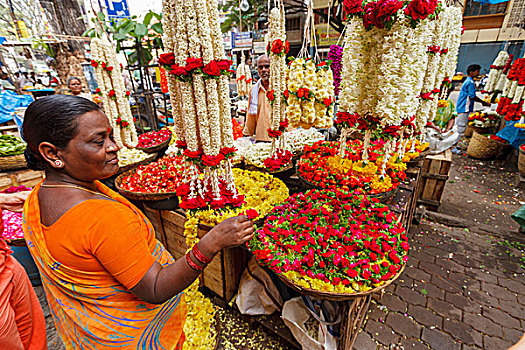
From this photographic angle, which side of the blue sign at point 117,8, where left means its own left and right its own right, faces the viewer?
front

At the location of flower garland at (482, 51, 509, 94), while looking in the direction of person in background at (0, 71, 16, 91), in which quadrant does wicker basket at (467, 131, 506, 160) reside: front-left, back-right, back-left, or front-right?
front-left

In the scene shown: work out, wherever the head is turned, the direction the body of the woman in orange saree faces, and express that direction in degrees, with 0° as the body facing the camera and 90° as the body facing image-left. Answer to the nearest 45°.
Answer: approximately 225°

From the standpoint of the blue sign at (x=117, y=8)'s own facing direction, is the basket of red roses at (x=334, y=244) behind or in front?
in front

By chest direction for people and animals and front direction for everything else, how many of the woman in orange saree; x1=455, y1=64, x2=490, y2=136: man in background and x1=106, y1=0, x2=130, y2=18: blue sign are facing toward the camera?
1

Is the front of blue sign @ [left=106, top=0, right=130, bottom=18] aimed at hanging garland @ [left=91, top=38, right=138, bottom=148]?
yes

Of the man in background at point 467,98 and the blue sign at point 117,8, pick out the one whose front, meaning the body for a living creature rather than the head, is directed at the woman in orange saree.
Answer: the blue sign

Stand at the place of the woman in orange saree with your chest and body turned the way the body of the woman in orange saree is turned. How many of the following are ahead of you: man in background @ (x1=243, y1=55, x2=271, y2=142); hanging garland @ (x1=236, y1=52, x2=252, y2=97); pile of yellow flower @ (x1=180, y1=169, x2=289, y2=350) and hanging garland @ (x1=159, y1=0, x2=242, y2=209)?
4

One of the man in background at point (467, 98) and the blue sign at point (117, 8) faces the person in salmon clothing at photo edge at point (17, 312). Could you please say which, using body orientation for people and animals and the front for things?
the blue sign

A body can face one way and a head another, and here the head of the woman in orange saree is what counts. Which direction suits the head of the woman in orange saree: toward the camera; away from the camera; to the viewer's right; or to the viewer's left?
to the viewer's right

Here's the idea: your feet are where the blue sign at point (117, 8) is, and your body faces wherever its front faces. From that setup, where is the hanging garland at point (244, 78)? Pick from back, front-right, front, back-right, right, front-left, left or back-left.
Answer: left

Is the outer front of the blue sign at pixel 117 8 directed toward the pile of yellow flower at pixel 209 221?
yes

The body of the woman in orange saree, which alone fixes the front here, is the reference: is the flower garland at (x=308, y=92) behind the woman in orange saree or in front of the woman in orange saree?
in front
